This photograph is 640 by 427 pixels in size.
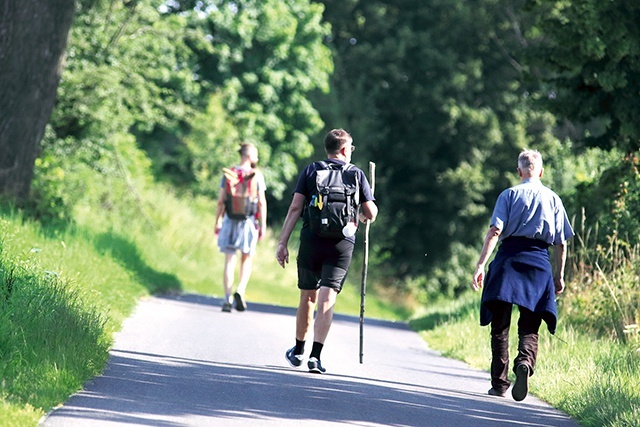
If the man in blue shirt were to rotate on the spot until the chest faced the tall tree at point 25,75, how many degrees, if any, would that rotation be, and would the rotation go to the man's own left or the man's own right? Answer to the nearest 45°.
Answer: approximately 45° to the man's own left

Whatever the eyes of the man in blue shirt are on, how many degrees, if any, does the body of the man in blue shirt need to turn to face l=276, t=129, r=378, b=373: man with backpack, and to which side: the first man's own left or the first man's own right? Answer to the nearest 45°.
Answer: approximately 90° to the first man's own left

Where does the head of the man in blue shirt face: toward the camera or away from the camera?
away from the camera

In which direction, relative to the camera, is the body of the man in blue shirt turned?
away from the camera
